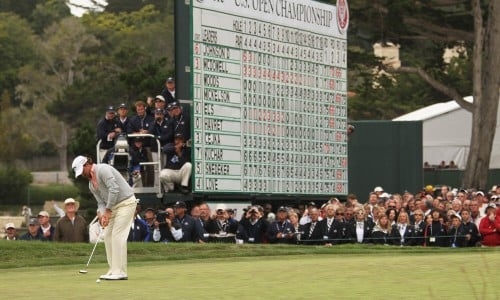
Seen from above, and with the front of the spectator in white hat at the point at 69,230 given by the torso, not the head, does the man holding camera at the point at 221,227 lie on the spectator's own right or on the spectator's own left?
on the spectator's own left

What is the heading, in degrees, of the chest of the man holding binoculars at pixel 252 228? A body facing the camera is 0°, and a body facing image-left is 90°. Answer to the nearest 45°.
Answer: approximately 0°

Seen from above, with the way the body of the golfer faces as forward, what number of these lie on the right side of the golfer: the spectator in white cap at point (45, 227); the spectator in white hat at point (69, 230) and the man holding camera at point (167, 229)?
3

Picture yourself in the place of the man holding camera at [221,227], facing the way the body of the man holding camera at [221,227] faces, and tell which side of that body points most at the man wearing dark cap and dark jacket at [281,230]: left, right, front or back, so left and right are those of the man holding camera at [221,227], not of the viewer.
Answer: left

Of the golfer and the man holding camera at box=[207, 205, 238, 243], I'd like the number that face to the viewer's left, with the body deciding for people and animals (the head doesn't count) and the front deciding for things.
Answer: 1

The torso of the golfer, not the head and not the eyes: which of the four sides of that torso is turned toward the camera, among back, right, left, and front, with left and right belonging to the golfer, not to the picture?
left

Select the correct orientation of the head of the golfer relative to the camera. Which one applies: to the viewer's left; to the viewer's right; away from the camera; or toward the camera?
to the viewer's left

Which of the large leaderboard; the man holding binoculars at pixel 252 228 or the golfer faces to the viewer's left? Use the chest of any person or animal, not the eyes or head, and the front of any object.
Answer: the golfer

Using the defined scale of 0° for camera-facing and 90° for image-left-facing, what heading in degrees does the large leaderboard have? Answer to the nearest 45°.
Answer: approximately 315°

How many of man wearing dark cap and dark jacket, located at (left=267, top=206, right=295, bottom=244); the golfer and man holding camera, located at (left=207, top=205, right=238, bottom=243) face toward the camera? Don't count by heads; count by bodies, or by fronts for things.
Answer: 2

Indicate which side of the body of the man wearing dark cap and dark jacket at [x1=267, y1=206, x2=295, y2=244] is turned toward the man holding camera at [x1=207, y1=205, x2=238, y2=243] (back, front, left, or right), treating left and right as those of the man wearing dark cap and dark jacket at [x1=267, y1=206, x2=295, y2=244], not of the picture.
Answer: right
